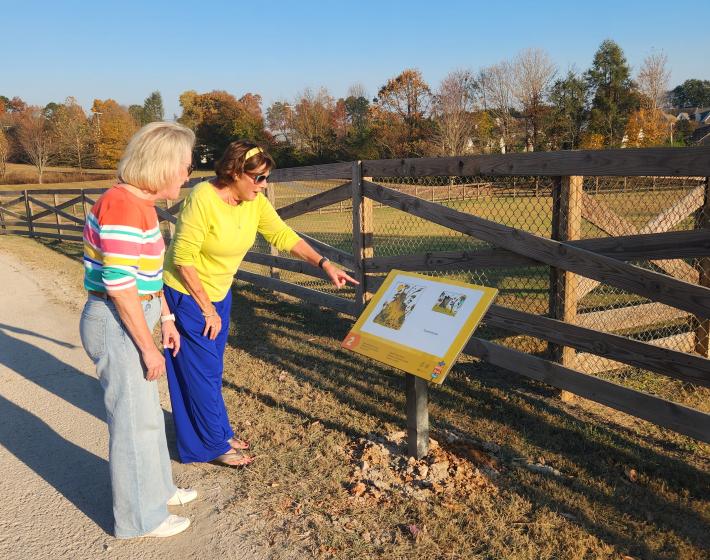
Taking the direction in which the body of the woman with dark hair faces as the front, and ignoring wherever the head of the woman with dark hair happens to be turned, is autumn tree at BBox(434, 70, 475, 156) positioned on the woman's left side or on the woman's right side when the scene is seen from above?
on the woman's left side

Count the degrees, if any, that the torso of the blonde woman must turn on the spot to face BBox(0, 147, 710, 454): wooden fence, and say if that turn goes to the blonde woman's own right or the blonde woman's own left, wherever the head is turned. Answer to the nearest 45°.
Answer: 0° — they already face it

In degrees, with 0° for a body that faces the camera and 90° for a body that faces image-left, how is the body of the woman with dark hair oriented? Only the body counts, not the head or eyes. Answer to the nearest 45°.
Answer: approximately 315°

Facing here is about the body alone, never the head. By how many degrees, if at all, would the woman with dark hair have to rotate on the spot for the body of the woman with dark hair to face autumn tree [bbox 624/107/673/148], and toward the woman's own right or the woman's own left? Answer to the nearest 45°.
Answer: approximately 90° to the woman's own left

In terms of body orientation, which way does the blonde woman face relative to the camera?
to the viewer's right

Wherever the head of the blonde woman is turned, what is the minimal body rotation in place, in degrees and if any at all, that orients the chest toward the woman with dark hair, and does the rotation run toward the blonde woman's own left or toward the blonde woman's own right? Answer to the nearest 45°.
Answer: approximately 45° to the blonde woman's own left
